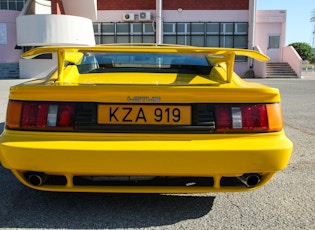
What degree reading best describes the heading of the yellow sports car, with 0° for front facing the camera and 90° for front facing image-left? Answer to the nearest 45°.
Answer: approximately 180°

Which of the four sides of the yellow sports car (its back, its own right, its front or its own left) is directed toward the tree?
front
